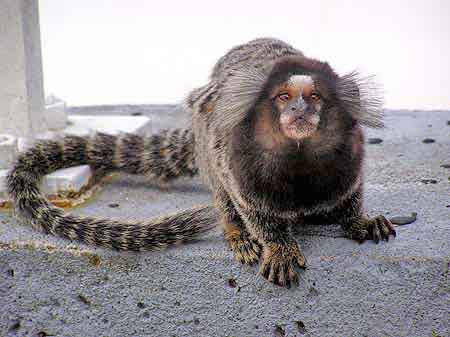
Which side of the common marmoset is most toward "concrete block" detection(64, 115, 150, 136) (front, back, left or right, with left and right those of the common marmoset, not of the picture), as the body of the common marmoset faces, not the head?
back

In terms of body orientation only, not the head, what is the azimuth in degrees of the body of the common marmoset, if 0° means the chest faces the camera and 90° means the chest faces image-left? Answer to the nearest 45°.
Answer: approximately 315°

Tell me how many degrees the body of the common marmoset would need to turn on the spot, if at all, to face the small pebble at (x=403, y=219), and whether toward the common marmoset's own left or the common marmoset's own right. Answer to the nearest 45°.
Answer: approximately 45° to the common marmoset's own left

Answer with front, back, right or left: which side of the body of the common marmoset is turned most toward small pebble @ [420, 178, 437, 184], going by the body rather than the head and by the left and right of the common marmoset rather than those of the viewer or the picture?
left

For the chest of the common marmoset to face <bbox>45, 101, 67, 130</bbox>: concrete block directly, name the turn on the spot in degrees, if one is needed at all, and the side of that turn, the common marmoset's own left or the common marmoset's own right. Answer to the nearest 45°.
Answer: approximately 180°

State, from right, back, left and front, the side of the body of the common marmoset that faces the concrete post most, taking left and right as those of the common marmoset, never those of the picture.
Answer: back

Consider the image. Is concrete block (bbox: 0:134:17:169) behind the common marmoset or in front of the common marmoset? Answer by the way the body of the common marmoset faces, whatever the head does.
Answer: behind

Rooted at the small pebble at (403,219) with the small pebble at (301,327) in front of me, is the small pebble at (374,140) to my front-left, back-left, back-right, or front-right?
back-right
